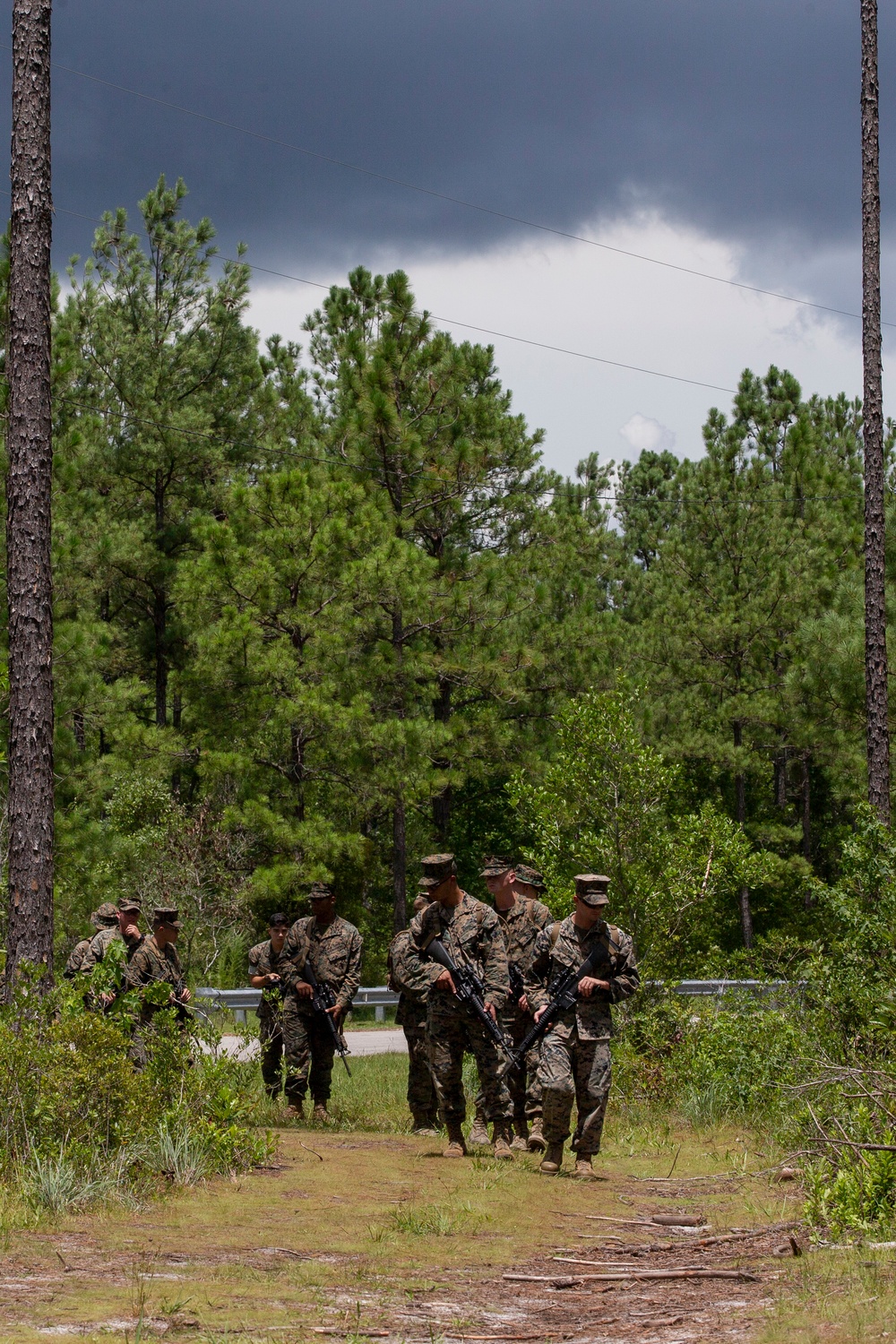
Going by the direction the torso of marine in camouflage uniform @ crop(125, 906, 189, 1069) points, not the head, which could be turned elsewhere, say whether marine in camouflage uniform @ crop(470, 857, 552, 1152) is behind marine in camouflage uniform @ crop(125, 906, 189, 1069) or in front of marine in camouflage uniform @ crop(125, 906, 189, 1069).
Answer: in front

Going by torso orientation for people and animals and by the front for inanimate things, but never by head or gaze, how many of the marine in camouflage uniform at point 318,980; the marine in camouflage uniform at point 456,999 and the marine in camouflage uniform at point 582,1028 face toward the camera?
3

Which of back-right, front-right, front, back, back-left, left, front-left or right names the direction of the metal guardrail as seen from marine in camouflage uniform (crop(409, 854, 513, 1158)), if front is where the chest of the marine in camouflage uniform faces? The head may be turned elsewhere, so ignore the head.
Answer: back

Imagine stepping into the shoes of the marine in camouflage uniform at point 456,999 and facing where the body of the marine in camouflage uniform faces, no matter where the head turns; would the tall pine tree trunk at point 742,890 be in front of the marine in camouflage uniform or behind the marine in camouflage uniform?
behind

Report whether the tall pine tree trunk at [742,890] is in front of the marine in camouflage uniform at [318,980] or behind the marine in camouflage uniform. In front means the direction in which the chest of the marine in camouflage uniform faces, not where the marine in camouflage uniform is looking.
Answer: behind

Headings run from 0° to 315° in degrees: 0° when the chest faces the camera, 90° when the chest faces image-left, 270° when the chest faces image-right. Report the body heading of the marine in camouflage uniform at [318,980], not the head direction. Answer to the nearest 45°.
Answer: approximately 0°
